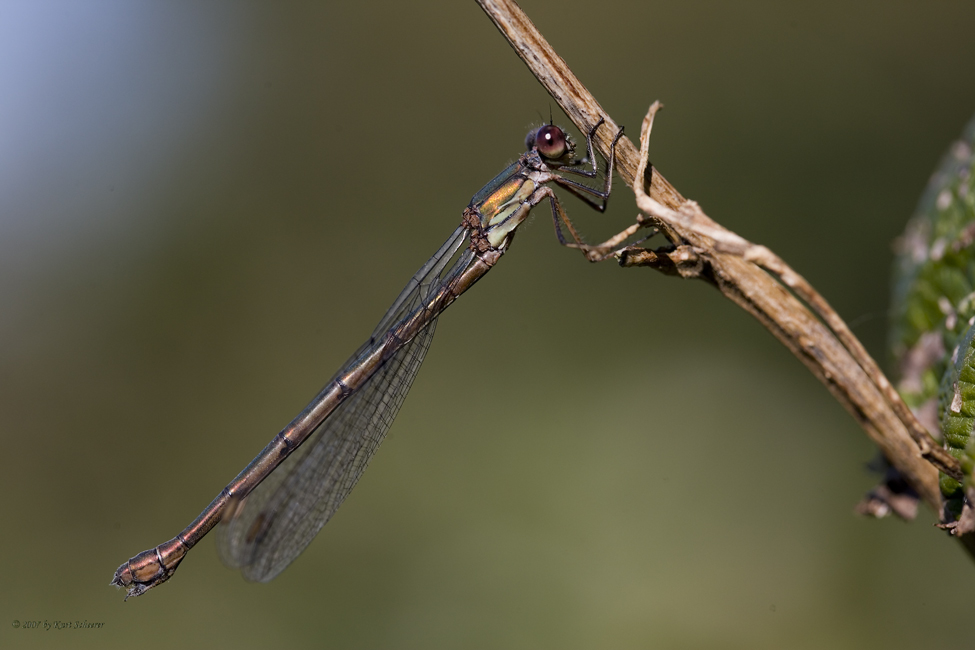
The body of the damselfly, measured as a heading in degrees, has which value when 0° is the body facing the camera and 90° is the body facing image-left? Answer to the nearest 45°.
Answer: approximately 270°
